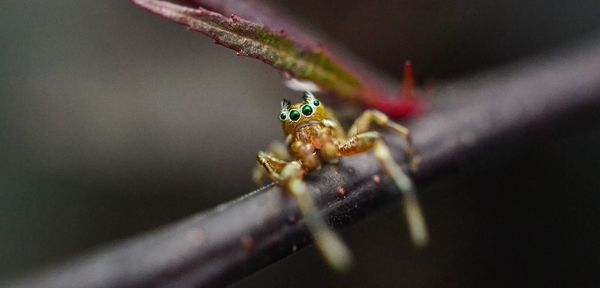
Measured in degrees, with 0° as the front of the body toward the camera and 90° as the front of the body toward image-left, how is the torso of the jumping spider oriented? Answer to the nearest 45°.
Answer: approximately 0°
